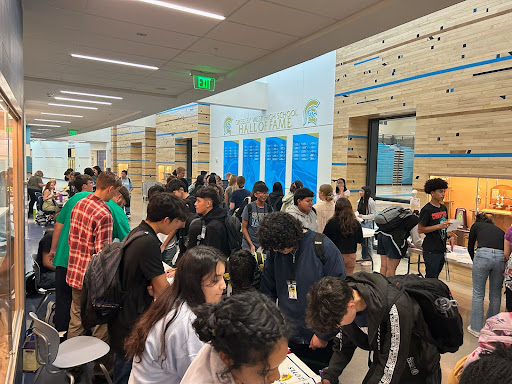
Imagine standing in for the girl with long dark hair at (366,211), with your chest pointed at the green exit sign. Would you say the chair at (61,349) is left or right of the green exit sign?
left

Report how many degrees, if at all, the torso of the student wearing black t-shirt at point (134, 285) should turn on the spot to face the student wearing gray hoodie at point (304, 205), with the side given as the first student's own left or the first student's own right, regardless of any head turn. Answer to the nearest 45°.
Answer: approximately 45° to the first student's own left

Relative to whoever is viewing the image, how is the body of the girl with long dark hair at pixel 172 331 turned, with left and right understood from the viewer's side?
facing to the right of the viewer

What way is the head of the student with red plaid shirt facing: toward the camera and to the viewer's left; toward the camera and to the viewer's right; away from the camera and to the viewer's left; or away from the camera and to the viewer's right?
away from the camera and to the viewer's right

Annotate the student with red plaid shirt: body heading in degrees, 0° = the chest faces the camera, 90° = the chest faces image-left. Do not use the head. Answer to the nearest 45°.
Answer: approximately 225°

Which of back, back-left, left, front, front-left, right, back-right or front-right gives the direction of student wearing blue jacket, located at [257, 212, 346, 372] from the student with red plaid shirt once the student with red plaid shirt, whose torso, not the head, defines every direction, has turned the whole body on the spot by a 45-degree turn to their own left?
back-right

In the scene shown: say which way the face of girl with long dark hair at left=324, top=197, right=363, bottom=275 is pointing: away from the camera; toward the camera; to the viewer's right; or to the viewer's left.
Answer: away from the camera

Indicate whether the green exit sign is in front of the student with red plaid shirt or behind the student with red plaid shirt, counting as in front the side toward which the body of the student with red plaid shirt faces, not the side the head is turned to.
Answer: in front

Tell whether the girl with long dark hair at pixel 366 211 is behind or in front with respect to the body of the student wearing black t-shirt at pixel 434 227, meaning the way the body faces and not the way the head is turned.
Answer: behind

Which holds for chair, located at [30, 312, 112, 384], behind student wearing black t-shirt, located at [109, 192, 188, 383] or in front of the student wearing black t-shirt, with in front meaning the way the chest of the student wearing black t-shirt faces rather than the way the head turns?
behind

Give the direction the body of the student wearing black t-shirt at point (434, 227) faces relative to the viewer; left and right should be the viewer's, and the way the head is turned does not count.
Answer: facing the viewer and to the right of the viewer

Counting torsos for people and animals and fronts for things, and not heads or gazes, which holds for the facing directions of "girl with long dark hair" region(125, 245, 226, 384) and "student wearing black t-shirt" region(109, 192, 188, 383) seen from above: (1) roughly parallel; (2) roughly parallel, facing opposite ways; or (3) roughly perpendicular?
roughly parallel

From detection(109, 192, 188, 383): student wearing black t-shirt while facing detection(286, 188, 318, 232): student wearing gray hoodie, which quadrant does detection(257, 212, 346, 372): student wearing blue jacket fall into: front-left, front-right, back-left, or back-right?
front-right

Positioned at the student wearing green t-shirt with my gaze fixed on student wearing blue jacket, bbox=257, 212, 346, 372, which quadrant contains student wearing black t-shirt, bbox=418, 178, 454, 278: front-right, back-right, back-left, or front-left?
front-left
